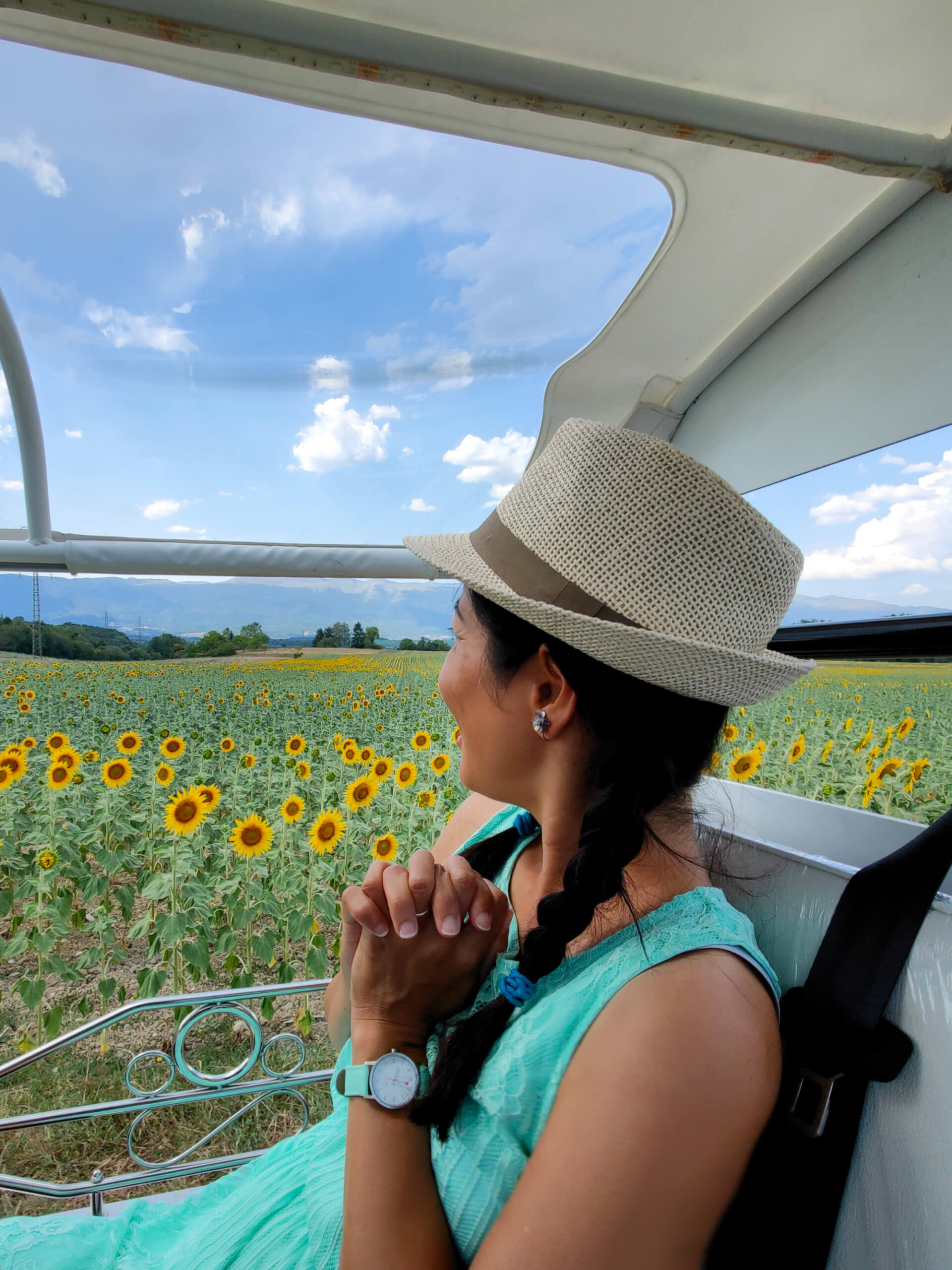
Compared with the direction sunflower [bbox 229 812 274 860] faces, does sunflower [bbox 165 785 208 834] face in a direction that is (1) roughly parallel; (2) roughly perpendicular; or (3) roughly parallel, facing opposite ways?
roughly parallel

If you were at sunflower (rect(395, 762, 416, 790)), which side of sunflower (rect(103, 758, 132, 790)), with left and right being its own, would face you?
left

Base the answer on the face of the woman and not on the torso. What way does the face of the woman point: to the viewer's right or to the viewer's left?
to the viewer's left

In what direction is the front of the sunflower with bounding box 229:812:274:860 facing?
toward the camera

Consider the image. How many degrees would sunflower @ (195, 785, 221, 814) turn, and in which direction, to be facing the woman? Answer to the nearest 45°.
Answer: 0° — it already faces them

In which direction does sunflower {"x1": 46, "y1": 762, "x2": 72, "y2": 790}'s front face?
toward the camera

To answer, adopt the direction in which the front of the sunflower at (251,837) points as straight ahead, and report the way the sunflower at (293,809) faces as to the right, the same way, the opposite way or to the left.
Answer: the same way

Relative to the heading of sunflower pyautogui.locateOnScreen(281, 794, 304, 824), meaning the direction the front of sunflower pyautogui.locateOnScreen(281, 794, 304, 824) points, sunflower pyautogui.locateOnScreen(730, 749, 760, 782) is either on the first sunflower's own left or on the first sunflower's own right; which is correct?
on the first sunflower's own left

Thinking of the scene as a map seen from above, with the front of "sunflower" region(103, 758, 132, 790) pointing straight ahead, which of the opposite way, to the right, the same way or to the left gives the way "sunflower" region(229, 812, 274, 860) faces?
the same way

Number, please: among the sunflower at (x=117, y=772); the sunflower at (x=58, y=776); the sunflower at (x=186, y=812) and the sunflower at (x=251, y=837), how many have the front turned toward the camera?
4
